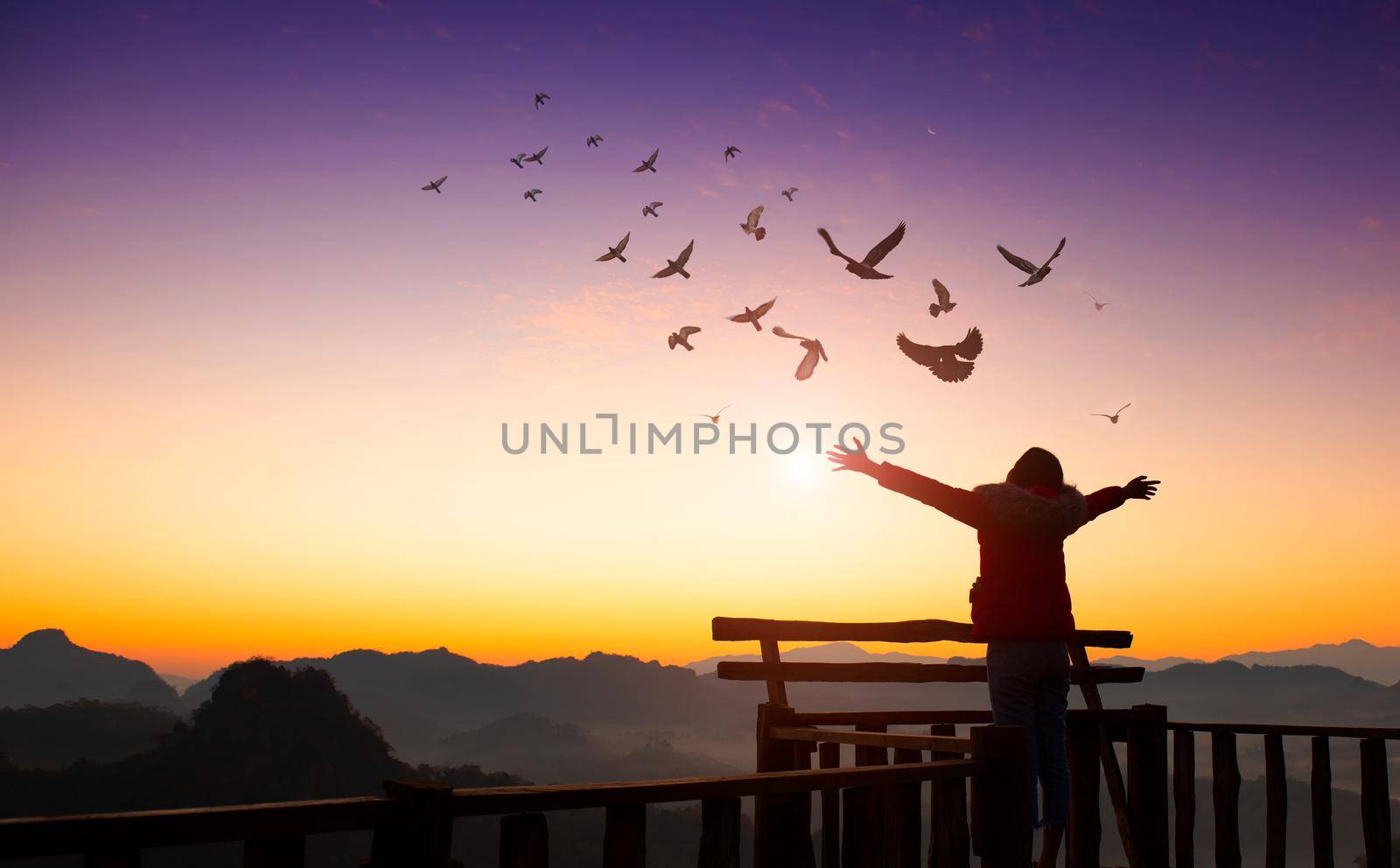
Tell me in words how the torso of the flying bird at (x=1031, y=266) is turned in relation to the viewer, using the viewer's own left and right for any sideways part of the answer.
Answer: facing away from the viewer and to the right of the viewer

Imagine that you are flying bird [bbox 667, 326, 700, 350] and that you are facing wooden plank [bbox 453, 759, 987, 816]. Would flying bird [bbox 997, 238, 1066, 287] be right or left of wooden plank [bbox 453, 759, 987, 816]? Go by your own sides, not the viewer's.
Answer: left

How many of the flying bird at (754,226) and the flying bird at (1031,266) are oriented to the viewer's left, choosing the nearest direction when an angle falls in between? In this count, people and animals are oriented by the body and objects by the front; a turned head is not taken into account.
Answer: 1

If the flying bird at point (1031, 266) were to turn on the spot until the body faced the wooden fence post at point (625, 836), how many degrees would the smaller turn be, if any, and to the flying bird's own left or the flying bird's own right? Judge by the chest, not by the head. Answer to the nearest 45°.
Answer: approximately 135° to the flying bird's own right
